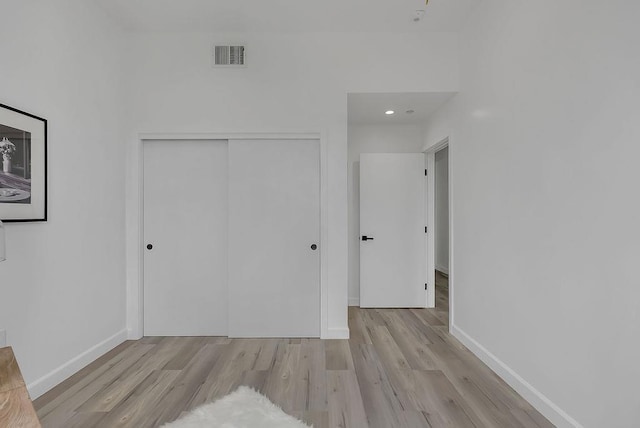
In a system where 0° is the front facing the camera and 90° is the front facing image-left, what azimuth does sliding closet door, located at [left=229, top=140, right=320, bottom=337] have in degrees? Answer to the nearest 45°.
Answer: approximately 0°

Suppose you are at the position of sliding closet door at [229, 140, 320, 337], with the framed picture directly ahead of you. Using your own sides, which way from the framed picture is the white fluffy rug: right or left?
left

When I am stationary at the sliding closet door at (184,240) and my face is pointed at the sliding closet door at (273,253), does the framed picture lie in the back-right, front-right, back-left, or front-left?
back-right

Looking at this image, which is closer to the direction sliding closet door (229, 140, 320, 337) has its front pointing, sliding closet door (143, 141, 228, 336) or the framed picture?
the framed picture

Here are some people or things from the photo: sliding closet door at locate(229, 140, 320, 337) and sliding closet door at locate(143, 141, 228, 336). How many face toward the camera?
2

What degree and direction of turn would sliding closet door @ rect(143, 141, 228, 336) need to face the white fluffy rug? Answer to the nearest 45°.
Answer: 0° — it already faces it

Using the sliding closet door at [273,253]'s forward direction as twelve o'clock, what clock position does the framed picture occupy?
The framed picture is roughly at 2 o'clock from the sliding closet door.

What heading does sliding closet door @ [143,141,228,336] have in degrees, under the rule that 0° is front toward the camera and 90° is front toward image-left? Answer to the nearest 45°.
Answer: approximately 0°

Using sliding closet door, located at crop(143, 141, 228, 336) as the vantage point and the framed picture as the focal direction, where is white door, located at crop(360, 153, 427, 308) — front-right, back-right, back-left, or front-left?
back-left

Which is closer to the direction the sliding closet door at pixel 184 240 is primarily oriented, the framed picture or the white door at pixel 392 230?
the framed picture
